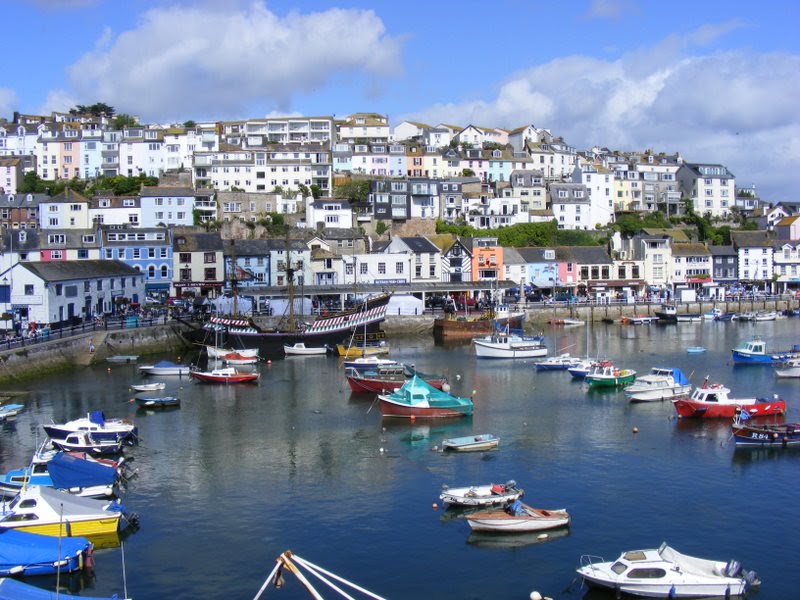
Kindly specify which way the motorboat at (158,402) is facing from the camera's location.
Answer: facing to the left of the viewer

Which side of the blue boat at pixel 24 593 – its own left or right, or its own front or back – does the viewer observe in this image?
left

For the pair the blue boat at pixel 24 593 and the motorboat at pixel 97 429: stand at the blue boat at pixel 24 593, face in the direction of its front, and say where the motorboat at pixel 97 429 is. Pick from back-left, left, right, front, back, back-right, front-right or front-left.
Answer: right

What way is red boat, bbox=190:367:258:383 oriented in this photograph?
to the viewer's left

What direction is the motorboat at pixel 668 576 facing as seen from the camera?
to the viewer's left

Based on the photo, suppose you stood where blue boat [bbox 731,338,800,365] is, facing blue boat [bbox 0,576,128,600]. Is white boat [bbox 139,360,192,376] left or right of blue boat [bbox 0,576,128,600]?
right

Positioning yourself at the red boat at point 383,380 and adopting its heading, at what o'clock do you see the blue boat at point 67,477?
The blue boat is roughly at 10 o'clock from the red boat.

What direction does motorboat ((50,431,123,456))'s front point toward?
to the viewer's left

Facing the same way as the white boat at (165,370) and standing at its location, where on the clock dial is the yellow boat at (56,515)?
The yellow boat is roughly at 9 o'clock from the white boat.

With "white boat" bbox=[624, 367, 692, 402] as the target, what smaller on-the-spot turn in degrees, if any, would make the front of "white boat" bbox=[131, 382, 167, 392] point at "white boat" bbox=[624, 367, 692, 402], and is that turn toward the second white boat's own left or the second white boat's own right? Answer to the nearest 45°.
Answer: approximately 180°

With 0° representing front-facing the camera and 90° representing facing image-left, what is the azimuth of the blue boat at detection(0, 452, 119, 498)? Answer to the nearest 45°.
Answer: approximately 90°

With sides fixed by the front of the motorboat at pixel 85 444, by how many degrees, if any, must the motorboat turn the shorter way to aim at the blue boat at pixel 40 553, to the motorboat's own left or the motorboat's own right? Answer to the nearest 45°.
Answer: approximately 90° to the motorboat's own left

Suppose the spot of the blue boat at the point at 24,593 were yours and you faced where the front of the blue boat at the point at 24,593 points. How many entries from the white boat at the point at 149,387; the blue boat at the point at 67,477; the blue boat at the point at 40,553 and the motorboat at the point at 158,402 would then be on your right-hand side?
4

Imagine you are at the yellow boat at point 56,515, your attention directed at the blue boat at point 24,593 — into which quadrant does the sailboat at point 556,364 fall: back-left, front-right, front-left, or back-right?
back-left

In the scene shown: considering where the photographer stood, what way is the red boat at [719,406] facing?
facing to the left of the viewer

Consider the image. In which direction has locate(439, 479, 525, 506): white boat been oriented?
to the viewer's left

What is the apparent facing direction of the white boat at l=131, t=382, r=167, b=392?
to the viewer's left
